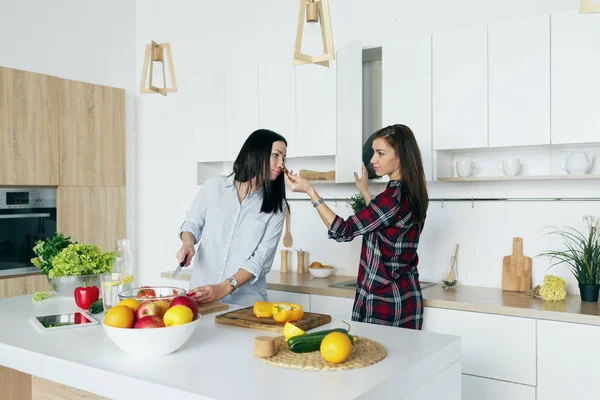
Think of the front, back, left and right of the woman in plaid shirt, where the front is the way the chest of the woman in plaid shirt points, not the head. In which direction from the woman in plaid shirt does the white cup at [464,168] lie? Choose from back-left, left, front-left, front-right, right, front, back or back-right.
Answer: back-right

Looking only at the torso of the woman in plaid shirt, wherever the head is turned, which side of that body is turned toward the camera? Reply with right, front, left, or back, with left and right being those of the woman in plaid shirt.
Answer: left

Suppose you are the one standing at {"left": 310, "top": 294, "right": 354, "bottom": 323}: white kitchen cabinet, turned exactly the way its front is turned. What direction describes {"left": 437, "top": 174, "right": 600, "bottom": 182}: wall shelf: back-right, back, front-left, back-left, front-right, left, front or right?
back-left

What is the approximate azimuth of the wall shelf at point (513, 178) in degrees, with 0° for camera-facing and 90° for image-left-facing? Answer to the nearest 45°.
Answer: approximately 0°

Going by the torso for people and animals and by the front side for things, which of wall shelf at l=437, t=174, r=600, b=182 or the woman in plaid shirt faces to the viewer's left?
the woman in plaid shirt

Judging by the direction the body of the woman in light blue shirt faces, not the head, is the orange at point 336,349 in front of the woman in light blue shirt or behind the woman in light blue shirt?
in front

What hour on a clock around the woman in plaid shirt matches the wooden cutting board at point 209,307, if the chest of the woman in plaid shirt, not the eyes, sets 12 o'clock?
The wooden cutting board is roughly at 11 o'clock from the woman in plaid shirt.

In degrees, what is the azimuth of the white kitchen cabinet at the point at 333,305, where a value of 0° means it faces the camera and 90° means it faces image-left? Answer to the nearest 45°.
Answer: approximately 45°

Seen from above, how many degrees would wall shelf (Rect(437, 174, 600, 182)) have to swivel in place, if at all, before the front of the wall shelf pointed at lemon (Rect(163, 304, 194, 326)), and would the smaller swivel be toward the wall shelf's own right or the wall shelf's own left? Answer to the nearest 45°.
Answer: approximately 45° to the wall shelf's own right

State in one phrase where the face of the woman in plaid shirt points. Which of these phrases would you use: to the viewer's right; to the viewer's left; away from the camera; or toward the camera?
to the viewer's left
